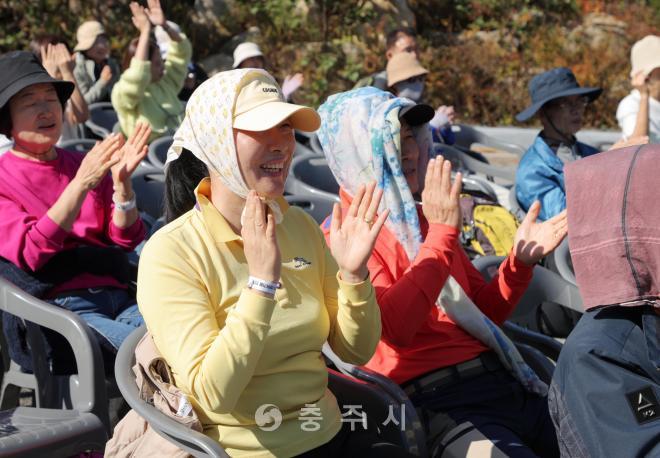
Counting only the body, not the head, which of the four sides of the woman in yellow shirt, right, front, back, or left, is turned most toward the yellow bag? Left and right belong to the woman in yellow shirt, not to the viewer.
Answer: left

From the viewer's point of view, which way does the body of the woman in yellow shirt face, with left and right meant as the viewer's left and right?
facing the viewer and to the right of the viewer

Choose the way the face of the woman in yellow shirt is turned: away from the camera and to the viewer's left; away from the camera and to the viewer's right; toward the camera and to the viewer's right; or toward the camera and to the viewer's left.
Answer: toward the camera and to the viewer's right
